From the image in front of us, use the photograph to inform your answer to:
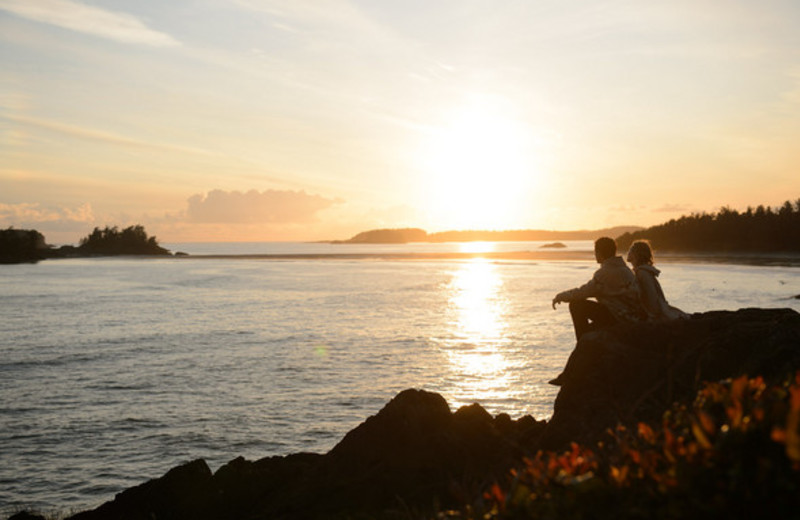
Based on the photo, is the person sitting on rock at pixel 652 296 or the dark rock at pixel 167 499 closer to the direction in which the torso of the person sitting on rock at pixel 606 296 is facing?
the dark rock

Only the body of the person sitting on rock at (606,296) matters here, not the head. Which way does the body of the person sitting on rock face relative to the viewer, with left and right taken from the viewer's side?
facing away from the viewer and to the left of the viewer

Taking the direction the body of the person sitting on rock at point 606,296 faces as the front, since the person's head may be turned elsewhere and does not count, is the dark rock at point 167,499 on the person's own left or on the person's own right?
on the person's own left

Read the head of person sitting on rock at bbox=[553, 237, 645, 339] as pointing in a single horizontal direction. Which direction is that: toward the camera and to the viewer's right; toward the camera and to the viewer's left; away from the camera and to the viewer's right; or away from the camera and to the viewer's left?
away from the camera and to the viewer's left

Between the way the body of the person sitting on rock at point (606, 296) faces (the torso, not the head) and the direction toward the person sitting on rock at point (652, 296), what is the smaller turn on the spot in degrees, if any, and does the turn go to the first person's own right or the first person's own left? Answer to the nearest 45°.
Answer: approximately 135° to the first person's own right
